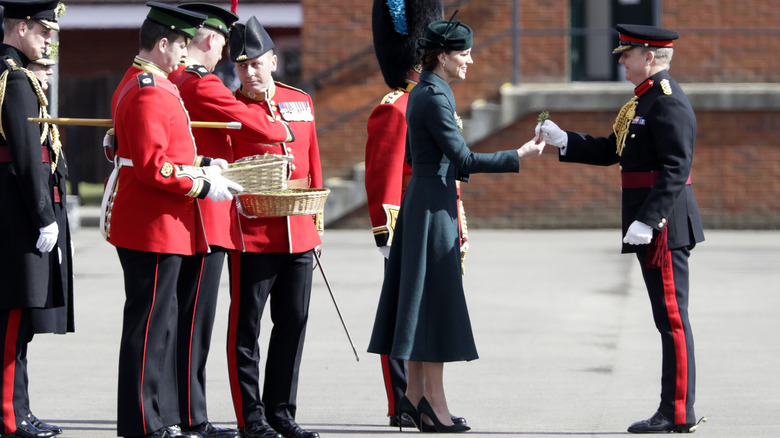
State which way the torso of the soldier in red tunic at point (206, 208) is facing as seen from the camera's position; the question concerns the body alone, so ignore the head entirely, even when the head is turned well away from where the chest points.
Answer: to the viewer's right

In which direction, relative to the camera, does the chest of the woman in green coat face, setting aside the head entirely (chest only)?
to the viewer's right

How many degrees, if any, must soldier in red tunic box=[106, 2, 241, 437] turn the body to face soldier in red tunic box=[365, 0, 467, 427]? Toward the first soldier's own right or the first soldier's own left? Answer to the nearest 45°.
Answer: approximately 45° to the first soldier's own left

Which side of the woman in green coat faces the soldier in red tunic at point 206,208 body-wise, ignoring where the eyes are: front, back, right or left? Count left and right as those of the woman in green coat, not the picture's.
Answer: back

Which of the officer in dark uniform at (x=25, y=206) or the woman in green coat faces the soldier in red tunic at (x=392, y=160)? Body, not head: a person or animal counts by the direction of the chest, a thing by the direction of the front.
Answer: the officer in dark uniform

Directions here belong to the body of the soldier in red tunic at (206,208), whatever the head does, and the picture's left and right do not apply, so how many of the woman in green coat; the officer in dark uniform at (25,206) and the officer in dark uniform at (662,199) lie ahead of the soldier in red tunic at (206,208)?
2

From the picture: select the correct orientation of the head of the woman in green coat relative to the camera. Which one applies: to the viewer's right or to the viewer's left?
to the viewer's right

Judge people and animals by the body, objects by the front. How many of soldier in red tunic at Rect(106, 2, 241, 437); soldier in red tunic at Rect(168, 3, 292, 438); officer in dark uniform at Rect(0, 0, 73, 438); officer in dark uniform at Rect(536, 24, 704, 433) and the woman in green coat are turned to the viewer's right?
4

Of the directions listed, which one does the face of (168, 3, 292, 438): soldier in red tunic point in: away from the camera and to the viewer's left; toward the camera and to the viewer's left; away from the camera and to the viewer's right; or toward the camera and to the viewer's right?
away from the camera and to the viewer's right

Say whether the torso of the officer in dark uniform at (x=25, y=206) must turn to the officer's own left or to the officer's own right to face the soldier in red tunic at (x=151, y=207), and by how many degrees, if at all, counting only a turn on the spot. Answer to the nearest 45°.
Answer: approximately 45° to the officer's own right

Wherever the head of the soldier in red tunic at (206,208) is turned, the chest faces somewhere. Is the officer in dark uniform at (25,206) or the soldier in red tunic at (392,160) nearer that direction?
the soldier in red tunic

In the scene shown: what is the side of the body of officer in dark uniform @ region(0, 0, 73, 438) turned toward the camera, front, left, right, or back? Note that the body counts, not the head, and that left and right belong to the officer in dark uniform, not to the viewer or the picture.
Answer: right
